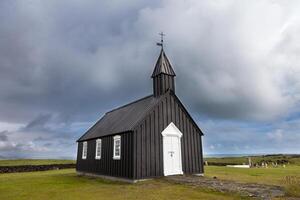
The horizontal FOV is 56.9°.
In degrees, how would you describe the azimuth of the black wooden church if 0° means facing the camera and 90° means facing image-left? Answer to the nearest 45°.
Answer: approximately 315°
